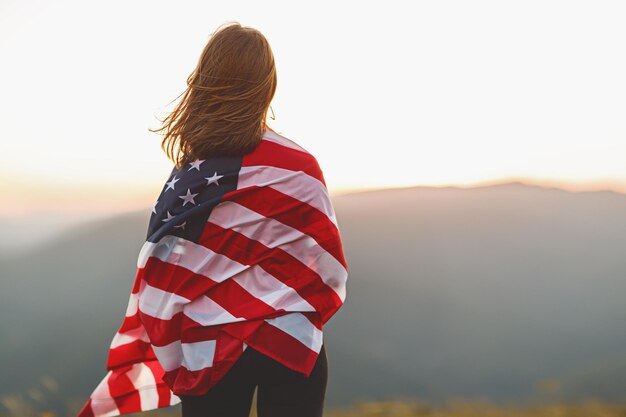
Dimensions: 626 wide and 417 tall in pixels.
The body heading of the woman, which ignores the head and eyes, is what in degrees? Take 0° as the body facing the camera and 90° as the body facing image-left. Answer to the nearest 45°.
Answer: approximately 180°
